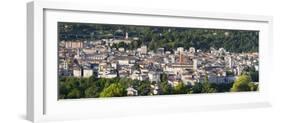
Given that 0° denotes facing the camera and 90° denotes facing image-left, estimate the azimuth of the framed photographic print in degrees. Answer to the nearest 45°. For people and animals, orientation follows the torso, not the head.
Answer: approximately 315°
